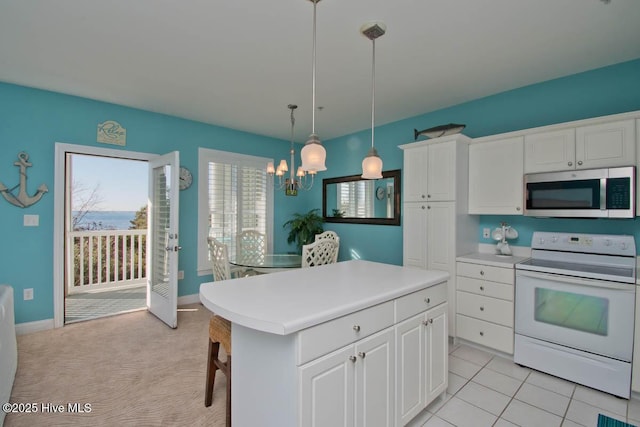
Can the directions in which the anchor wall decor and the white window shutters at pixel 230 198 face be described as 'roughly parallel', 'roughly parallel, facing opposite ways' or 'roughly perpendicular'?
roughly parallel

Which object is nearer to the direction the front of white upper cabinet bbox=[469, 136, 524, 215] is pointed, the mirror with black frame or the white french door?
the white french door

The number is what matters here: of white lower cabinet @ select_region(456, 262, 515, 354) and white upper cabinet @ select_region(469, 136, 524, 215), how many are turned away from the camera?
0

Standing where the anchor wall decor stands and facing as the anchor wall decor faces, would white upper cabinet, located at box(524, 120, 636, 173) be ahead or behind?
ahead

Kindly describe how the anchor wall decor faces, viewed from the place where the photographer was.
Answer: facing the viewer

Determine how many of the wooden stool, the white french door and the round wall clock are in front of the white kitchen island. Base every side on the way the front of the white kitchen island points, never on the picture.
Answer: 0

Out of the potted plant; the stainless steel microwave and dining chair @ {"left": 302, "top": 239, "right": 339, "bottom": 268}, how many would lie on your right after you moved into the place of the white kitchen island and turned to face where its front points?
0

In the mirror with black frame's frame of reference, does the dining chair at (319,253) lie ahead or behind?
ahead

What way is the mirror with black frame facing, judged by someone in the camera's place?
facing the viewer and to the left of the viewer

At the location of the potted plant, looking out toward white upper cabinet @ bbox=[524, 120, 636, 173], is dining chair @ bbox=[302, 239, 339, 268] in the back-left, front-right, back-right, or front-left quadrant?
front-right

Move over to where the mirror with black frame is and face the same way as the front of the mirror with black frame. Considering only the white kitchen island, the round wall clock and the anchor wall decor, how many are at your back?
0

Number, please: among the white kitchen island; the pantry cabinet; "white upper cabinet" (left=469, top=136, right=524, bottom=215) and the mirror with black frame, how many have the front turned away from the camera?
0

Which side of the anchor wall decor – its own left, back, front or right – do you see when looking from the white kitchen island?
front

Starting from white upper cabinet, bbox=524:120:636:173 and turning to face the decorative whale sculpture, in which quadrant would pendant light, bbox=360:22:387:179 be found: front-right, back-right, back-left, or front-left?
front-left

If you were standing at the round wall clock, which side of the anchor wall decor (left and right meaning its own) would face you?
left

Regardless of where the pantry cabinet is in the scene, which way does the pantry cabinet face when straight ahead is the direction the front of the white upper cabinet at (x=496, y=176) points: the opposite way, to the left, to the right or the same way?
the same way

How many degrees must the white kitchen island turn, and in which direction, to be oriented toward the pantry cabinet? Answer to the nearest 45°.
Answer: approximately 90° to its left

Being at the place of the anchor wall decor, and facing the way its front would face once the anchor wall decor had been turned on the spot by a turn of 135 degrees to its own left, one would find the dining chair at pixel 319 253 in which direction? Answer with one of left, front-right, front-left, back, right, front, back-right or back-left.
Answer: right

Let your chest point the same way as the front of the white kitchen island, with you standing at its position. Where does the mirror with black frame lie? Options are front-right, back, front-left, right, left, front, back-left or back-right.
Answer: back-left
